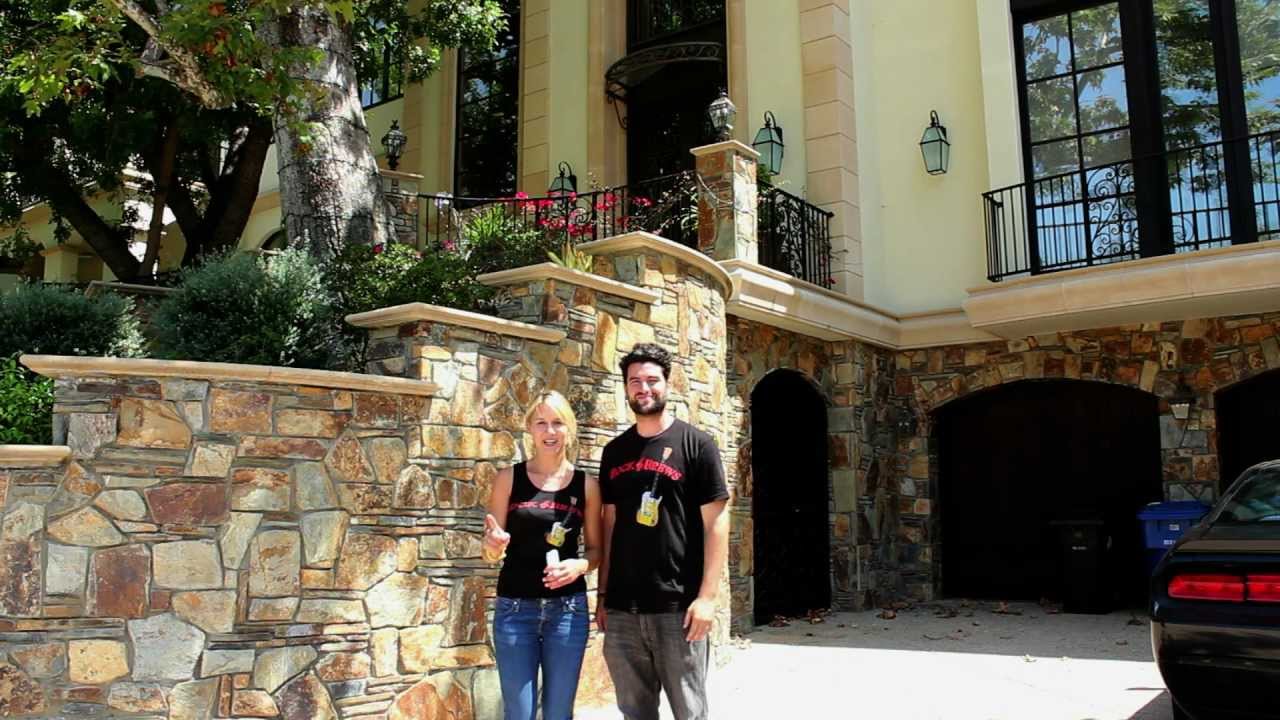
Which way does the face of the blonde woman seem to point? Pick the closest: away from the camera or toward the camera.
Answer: toward the camera

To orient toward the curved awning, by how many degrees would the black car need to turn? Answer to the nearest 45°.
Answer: approximately 45° to its left

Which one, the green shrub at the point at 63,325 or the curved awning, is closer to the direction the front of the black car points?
the curved awning

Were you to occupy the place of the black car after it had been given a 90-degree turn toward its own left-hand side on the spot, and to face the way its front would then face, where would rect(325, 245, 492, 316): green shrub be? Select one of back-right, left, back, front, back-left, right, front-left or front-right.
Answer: front

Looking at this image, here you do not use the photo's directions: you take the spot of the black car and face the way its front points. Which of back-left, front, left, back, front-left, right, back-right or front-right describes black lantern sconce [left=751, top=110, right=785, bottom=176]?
front-left

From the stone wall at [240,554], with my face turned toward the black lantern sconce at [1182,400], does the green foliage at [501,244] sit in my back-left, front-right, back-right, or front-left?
front-left

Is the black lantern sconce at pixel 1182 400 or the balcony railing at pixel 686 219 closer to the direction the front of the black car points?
the black lantern sconce

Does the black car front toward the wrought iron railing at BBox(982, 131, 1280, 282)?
yes

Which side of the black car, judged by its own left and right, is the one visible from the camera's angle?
back

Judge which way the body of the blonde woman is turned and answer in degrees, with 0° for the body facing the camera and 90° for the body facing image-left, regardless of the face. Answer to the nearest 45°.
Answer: approximately 0°

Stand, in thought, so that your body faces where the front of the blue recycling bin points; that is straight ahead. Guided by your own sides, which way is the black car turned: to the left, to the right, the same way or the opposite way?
the opposite way

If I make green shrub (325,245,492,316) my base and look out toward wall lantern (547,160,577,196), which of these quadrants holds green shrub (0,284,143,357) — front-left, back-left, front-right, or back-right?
back-left

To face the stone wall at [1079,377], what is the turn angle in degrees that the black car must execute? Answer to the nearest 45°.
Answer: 0° — it already faces it

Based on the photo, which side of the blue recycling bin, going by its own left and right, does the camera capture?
front

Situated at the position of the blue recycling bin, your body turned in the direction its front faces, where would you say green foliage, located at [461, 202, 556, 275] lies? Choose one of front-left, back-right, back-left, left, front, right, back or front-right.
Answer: front-right

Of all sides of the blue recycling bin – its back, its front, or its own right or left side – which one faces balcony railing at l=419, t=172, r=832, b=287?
right

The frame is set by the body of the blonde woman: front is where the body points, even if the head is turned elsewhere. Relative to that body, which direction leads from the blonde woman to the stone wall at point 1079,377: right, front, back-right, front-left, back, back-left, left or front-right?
back-left
